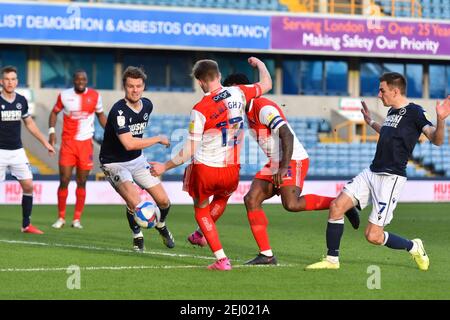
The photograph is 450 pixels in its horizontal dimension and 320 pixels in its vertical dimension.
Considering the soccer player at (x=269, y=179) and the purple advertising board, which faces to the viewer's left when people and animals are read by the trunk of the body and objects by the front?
the soccer player

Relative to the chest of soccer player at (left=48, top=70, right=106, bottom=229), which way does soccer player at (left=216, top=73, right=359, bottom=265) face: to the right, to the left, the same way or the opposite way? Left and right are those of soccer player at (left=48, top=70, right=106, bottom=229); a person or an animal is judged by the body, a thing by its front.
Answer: to the right

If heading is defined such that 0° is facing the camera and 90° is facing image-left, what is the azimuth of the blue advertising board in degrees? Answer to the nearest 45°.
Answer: approximately 0°

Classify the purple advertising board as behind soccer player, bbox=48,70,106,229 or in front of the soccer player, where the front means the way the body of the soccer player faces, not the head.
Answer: behind

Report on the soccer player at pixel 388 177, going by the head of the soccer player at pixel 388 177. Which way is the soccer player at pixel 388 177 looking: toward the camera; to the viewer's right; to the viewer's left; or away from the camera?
to the viewer's left

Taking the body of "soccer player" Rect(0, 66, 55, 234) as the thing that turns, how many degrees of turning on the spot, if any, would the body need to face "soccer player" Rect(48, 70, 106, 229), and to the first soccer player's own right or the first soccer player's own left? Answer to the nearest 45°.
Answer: approximately 135° to the first soccer player's own left

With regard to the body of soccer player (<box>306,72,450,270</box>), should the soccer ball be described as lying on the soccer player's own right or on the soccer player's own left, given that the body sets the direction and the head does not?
on the soccer player's own right

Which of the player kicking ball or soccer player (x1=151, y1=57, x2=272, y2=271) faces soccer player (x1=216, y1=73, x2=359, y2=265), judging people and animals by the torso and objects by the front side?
the player kicking ball
